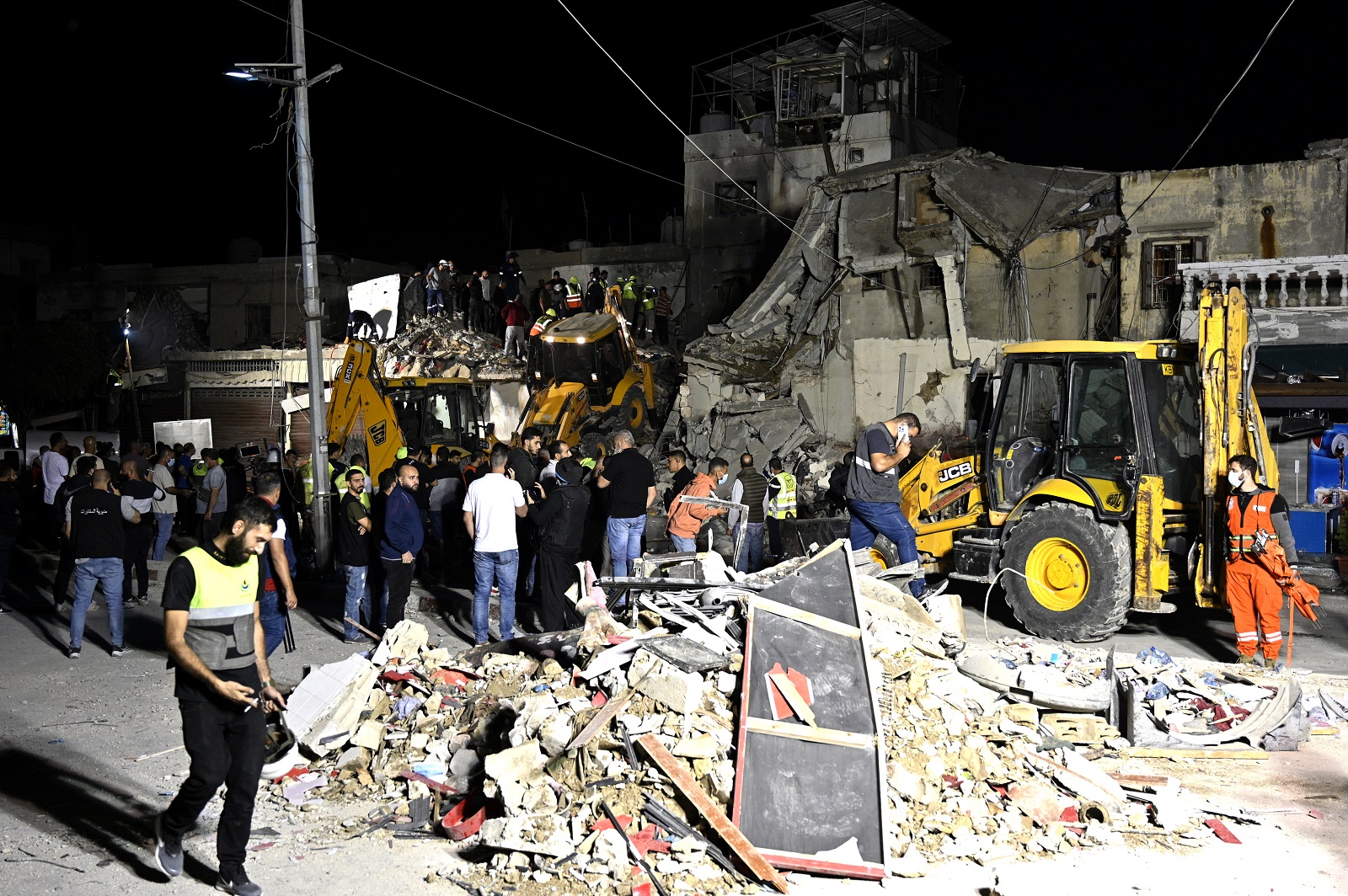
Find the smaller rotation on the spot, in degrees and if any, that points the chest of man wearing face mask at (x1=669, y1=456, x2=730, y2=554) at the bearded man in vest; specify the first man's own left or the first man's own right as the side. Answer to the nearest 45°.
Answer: approximately 90° to the first man's own right

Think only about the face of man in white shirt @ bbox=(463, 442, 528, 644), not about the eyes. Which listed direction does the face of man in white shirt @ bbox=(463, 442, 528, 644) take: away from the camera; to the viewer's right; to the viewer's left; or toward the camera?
away from the camera

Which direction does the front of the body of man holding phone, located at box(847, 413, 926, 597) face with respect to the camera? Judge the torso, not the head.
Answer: to the viewer's right

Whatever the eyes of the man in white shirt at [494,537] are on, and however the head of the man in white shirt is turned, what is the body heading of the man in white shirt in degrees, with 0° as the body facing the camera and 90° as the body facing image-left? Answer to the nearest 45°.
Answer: approximately 180°

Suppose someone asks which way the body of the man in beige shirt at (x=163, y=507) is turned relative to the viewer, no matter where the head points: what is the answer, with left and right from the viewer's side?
facing to the right of the viewer

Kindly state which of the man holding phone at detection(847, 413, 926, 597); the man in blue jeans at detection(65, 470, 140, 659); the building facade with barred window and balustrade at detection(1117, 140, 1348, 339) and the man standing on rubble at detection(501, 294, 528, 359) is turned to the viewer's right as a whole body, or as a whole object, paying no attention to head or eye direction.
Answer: the man holding phone

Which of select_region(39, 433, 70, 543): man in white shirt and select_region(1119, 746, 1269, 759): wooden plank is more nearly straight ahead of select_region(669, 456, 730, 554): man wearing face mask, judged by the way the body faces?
the wooden plank

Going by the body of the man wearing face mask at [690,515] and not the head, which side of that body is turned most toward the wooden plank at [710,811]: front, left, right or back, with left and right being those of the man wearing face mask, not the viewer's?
right

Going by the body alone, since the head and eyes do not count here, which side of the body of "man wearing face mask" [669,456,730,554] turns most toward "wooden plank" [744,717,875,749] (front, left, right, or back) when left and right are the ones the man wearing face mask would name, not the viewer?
right

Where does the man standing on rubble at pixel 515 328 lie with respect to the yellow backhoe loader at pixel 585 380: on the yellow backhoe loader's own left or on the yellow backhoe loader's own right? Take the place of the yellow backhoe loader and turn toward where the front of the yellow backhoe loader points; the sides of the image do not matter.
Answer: on the yellow backhoe loader's own right

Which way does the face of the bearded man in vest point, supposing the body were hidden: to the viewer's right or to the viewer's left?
to the viewer's right

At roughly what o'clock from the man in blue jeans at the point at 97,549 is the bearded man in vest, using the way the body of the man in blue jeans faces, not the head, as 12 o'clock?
The bearded man in vest is roughly at 6 o'clock from the man in blue jeans.

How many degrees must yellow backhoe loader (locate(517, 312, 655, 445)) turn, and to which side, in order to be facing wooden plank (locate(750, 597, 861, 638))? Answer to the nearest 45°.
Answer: approximately 45° to its left
